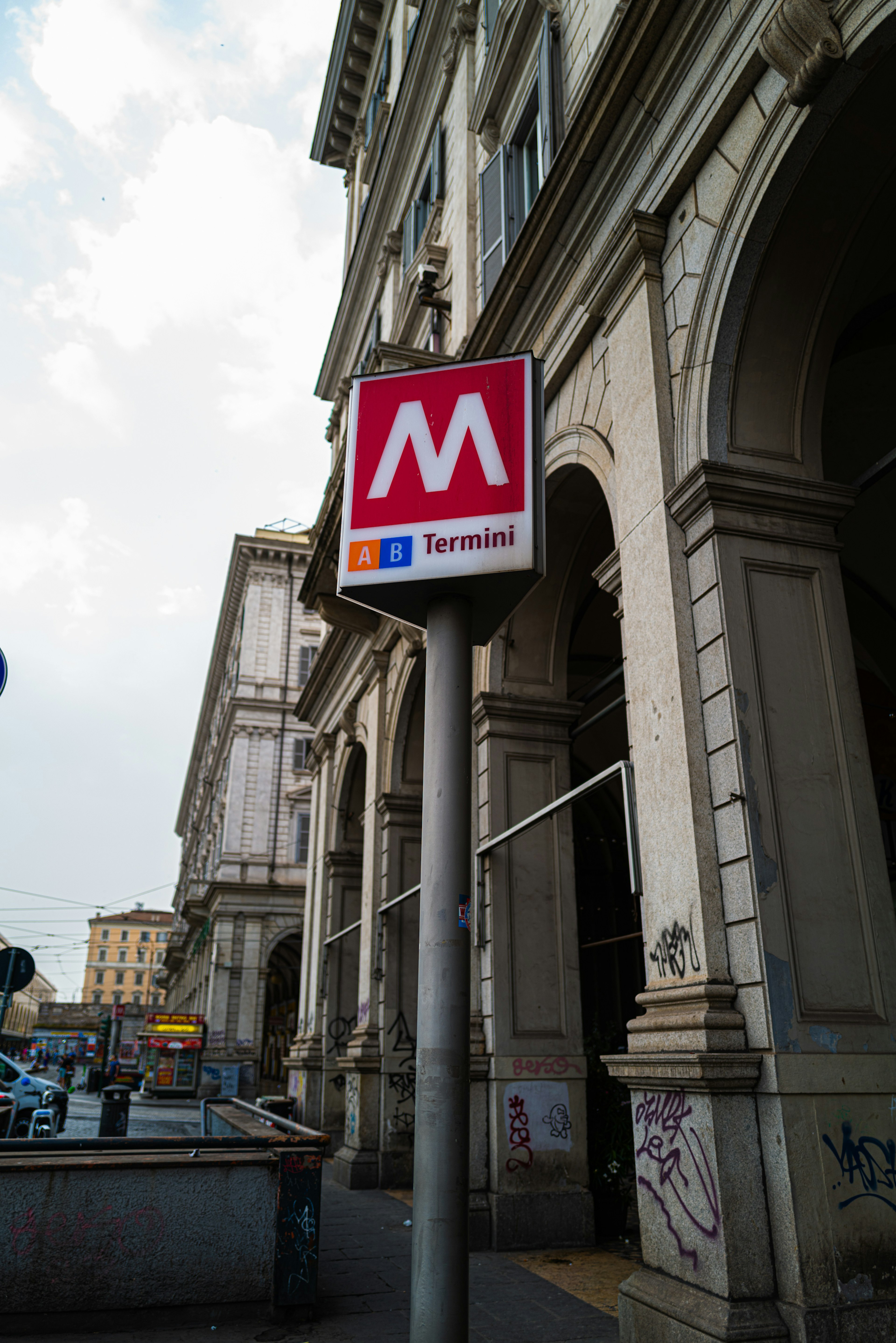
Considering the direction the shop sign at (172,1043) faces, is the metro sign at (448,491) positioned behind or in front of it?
in front

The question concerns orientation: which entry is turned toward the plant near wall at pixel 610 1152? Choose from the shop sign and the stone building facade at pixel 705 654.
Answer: the shop sign

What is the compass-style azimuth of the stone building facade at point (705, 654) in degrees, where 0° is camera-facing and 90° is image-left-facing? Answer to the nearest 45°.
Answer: approximately 45°

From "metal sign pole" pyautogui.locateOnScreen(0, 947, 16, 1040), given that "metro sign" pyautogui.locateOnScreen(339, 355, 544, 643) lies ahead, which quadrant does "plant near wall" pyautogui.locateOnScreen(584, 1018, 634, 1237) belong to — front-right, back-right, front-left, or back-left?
front-left

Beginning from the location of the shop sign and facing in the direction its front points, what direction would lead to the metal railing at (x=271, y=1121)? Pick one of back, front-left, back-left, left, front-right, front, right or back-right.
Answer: front

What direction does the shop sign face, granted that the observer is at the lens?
facing the viewer

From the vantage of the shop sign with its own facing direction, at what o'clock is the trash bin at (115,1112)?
The trash bin is roughly at 12 o'clock from the shop sign.

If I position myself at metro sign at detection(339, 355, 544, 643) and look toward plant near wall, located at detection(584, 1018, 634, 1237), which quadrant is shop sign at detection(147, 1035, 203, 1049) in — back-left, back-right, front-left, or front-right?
front-left

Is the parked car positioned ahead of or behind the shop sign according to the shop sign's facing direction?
ahead

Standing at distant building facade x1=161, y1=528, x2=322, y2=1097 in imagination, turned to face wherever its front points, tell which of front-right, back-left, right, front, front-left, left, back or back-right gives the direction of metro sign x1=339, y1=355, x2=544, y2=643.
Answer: front-left

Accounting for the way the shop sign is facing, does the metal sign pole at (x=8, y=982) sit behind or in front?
in front
